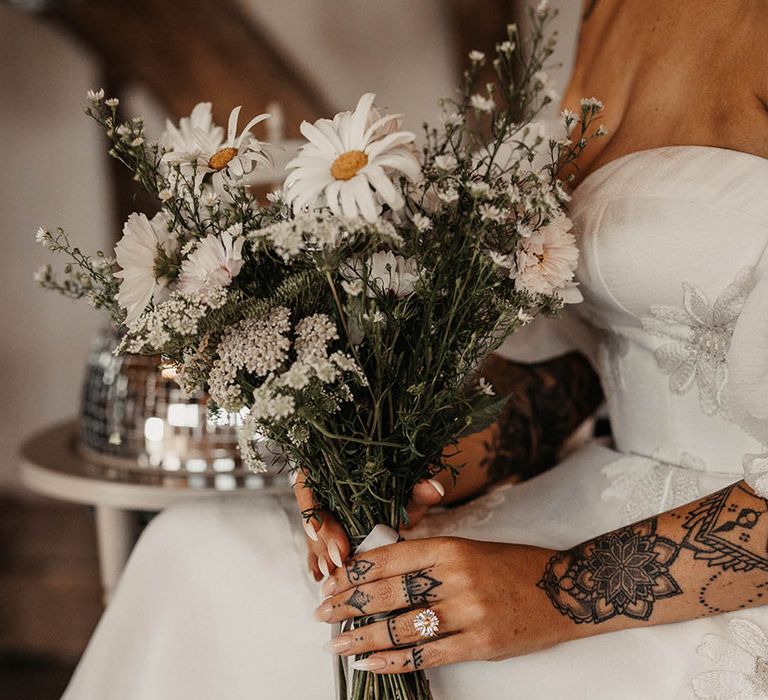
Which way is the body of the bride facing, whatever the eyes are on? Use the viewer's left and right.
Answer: facing the viewer and to the left of the viewer

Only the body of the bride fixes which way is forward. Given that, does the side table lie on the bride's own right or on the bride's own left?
on the bride's own right
